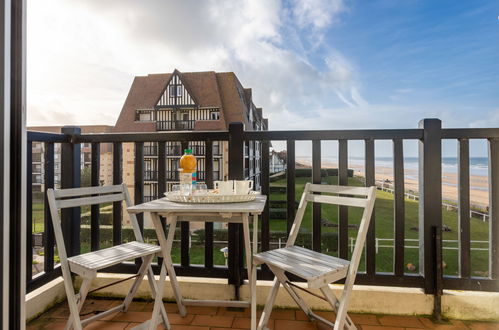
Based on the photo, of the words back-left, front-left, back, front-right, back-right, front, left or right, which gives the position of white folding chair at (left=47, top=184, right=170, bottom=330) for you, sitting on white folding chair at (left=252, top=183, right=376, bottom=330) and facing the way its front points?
front-right

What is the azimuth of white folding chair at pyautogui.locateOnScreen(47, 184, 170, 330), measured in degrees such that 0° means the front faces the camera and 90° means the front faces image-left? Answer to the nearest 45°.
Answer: approximately 315°

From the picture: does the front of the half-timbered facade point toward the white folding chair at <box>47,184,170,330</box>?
yes

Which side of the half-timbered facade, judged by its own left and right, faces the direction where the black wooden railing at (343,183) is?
front

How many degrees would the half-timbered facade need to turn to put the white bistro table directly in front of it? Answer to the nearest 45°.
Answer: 0° — it already faces it

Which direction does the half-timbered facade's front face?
toward the camera

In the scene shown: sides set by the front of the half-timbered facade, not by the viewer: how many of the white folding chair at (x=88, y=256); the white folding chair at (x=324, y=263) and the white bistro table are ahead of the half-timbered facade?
3

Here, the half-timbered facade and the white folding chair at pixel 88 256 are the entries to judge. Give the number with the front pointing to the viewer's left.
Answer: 0

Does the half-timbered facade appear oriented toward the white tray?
yes

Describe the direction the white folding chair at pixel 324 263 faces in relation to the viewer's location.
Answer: facing the viewer and to the left of the viewer

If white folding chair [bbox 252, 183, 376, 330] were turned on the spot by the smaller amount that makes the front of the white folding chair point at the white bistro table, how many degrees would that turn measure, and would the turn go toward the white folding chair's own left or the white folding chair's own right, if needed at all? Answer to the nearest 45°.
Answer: approximately 45° to the white folding chair's own right

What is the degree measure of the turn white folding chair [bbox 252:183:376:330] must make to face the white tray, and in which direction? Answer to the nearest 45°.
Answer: approximately 45° to its right

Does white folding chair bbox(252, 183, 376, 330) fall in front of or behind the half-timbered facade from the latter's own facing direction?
in front

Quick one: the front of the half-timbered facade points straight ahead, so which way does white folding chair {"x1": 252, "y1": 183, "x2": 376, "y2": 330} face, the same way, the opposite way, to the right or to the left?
to the right

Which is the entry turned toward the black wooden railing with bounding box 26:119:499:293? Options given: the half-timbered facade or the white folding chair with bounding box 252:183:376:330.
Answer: the half-timbered facade

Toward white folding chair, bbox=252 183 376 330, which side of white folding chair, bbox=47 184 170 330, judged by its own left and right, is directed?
front
